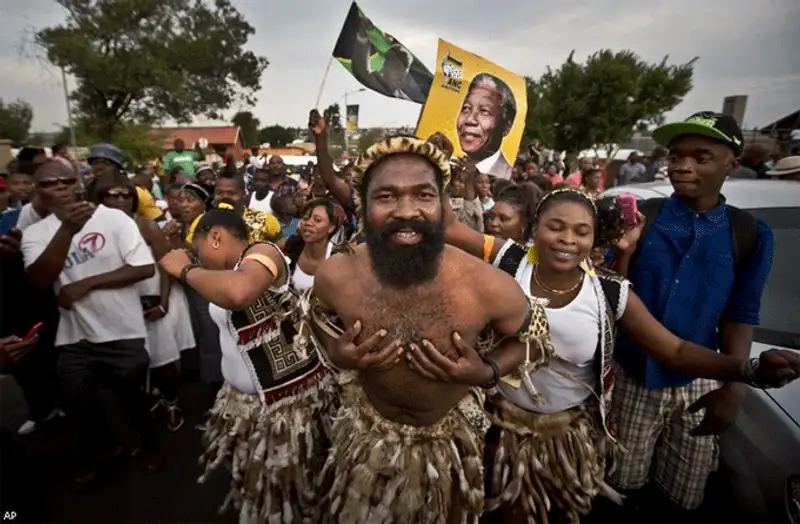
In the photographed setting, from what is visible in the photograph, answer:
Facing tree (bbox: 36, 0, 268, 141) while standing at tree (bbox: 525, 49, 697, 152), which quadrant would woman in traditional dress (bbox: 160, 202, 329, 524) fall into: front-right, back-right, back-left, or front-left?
front-left

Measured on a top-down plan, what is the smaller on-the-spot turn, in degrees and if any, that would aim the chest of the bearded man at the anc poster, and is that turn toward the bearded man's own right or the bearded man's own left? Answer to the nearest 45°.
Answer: approximately 180°

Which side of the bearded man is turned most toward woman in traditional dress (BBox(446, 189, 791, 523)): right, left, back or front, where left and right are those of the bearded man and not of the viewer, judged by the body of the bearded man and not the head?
left

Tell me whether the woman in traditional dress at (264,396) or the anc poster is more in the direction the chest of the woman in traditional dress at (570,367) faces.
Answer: the woman in traditional dress

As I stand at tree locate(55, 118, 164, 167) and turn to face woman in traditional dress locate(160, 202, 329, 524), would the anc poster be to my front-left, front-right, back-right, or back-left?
front-left

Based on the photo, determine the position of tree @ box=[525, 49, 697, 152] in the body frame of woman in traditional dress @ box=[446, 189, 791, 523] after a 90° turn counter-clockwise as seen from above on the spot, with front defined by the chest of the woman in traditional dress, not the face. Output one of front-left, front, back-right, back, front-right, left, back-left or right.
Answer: left

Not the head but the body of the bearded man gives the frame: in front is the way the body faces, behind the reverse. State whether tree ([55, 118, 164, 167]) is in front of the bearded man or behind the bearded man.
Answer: behind

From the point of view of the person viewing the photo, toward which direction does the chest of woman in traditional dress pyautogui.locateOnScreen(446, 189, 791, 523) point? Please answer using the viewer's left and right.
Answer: facing the viewer

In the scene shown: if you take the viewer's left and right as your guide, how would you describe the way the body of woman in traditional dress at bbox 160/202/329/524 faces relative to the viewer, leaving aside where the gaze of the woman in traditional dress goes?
facing to the left of the viewer

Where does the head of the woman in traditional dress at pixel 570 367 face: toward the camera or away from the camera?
toward the camera

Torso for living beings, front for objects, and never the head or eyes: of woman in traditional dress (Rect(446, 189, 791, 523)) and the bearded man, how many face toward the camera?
2

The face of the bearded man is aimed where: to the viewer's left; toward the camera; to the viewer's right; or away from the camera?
toward the camera

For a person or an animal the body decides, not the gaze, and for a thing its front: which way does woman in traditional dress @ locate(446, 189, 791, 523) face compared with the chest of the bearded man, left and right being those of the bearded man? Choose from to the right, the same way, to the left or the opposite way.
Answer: the same way

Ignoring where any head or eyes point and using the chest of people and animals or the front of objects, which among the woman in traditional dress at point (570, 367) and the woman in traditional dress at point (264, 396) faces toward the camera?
the woman in traditional dress at point (570, 367)

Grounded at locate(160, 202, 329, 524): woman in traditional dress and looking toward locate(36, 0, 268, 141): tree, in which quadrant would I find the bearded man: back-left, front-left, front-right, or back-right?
back-right
